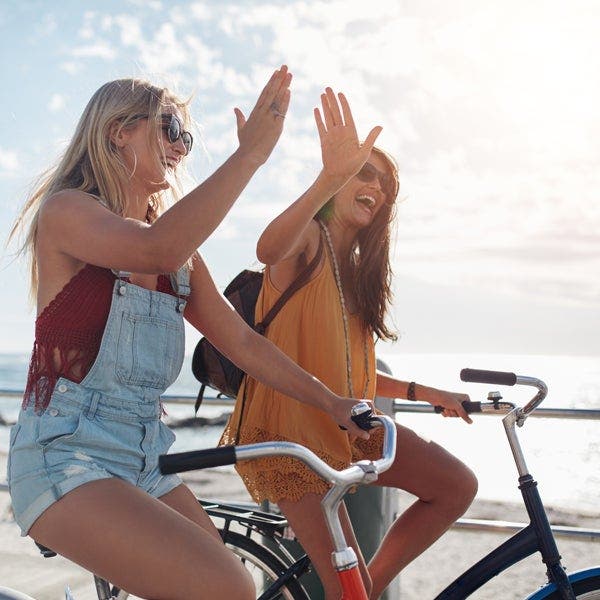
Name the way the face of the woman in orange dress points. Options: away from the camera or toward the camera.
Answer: toward the camera

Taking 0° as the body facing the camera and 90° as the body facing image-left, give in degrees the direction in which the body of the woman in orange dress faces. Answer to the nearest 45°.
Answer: approximately 315°

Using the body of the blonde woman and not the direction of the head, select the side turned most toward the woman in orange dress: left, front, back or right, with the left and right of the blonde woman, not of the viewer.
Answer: left

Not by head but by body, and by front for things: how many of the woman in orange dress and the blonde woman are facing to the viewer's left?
0

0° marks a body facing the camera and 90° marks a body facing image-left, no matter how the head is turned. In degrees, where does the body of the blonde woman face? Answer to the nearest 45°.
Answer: approximately 315°

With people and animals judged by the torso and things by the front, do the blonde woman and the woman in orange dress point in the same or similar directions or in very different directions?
same or similar directions

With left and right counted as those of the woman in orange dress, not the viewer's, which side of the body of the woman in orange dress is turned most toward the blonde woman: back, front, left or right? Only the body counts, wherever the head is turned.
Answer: right
